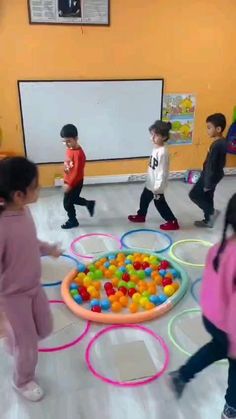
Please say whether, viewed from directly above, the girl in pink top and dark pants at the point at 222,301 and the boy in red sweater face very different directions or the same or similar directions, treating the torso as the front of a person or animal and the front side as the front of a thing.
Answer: very different directions

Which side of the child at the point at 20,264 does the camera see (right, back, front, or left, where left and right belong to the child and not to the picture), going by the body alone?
right

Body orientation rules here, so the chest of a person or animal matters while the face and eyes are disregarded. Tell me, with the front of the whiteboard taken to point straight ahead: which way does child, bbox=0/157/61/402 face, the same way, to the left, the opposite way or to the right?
to the left
